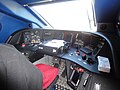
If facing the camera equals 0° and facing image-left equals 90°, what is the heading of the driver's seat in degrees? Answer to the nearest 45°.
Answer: approximately 225°
